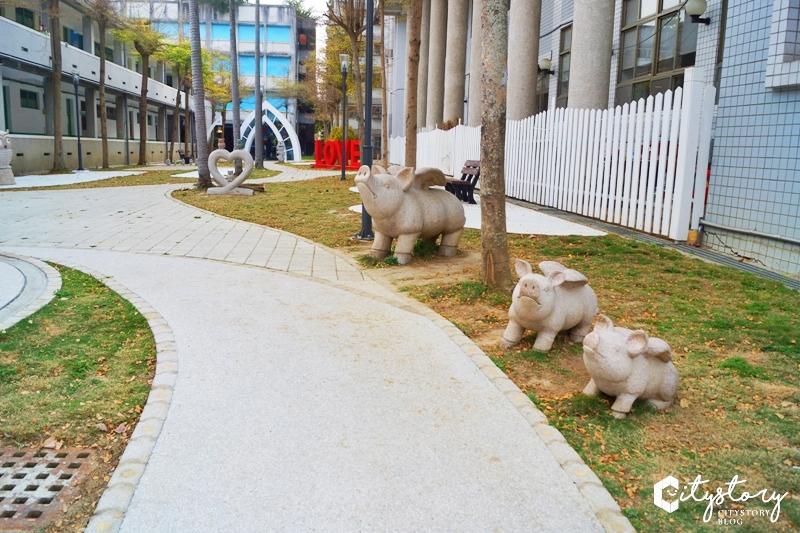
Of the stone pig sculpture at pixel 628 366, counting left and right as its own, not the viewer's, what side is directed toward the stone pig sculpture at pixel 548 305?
right

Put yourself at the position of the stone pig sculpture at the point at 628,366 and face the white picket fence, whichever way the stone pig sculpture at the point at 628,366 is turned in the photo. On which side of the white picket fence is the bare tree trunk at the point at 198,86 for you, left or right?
left

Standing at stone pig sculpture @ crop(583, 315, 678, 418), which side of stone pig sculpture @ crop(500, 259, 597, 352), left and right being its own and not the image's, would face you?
left

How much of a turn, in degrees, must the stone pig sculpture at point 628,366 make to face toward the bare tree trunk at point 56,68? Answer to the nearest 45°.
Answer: approximately 90° to its right

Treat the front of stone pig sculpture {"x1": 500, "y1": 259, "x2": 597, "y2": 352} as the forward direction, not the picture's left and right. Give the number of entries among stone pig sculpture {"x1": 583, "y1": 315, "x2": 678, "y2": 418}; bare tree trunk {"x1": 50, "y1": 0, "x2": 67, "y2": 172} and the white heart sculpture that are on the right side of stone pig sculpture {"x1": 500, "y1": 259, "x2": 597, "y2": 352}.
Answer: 2

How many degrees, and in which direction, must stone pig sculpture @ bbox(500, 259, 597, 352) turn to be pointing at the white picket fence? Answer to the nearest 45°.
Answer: approximately 135° to its right

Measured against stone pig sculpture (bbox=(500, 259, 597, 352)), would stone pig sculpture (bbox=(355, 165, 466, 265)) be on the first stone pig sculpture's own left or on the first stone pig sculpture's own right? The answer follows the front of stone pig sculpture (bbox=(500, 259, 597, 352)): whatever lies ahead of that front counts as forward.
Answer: on the first stone pig sculpture's own right

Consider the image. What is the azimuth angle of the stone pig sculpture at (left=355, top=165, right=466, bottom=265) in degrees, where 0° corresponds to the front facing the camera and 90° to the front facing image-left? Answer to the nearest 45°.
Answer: approximately 45°

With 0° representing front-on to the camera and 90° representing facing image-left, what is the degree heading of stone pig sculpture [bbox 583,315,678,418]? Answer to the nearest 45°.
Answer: approximately 45°
